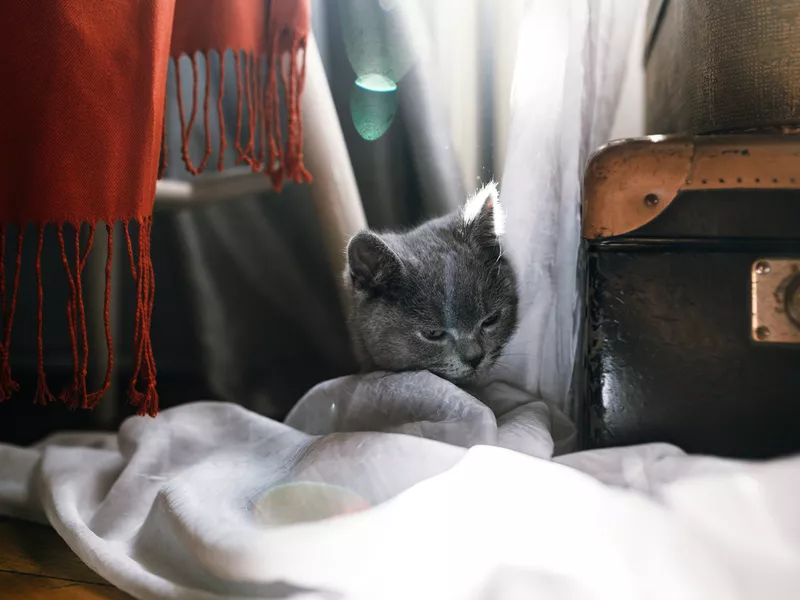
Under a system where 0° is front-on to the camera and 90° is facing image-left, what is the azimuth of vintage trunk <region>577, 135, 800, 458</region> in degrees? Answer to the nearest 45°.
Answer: approximately 0°
